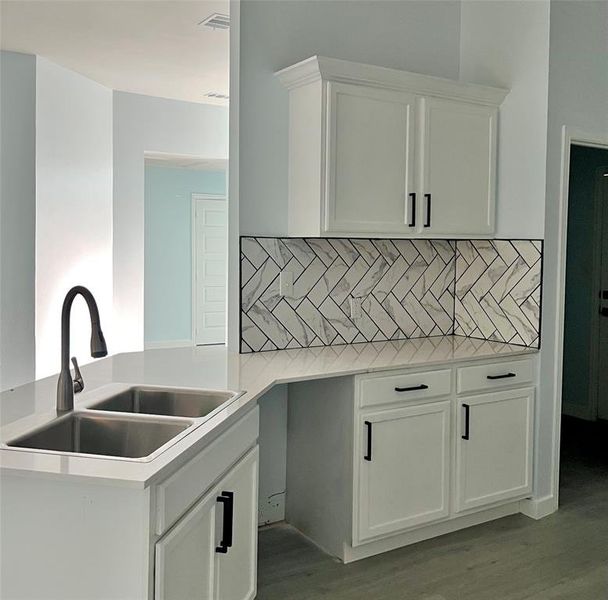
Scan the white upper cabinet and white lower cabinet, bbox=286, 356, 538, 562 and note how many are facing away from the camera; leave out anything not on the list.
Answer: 0

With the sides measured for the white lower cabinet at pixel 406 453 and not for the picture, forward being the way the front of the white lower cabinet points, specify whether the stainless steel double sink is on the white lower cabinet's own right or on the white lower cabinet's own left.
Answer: on the white lower cabinet's own right

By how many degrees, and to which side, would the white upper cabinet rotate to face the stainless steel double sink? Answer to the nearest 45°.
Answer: approximately 90° to its right

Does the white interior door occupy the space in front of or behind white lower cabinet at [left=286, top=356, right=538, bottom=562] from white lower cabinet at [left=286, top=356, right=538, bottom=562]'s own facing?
behind

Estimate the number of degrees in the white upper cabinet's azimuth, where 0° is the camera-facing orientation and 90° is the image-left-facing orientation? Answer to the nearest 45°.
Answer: approximately 315°

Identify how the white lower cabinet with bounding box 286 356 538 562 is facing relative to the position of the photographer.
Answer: facing the viewer and to the right of the viewer

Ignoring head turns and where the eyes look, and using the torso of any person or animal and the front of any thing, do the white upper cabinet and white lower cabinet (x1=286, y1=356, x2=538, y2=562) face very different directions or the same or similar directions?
same or similar directions
